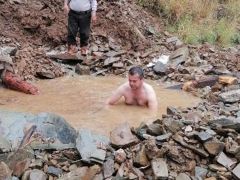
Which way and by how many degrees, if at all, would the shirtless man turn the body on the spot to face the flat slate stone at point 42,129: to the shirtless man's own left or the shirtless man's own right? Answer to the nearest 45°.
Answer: approximately 45° to the shirtless man's own right

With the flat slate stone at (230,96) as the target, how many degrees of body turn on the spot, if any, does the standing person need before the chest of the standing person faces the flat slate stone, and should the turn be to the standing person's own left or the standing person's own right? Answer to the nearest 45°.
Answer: approximately 45° to the standing person's own left

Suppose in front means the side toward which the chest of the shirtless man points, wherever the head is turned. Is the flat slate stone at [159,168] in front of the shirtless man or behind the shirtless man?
in front

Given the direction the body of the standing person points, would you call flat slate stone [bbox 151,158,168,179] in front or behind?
in front

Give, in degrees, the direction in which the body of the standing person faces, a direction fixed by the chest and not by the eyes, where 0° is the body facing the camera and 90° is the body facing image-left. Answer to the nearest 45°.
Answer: approximately 0°

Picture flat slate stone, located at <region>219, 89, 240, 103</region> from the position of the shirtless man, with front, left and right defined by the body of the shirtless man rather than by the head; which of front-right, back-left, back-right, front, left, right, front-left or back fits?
left

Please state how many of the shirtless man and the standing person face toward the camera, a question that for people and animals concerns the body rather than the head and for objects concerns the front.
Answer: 2

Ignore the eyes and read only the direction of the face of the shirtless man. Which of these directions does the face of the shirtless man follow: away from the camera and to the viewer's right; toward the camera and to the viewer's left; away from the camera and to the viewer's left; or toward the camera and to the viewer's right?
toward the camera and to the viewer's left

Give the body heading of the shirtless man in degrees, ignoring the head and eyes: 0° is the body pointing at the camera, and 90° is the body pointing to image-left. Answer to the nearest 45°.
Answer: approximately 0°
